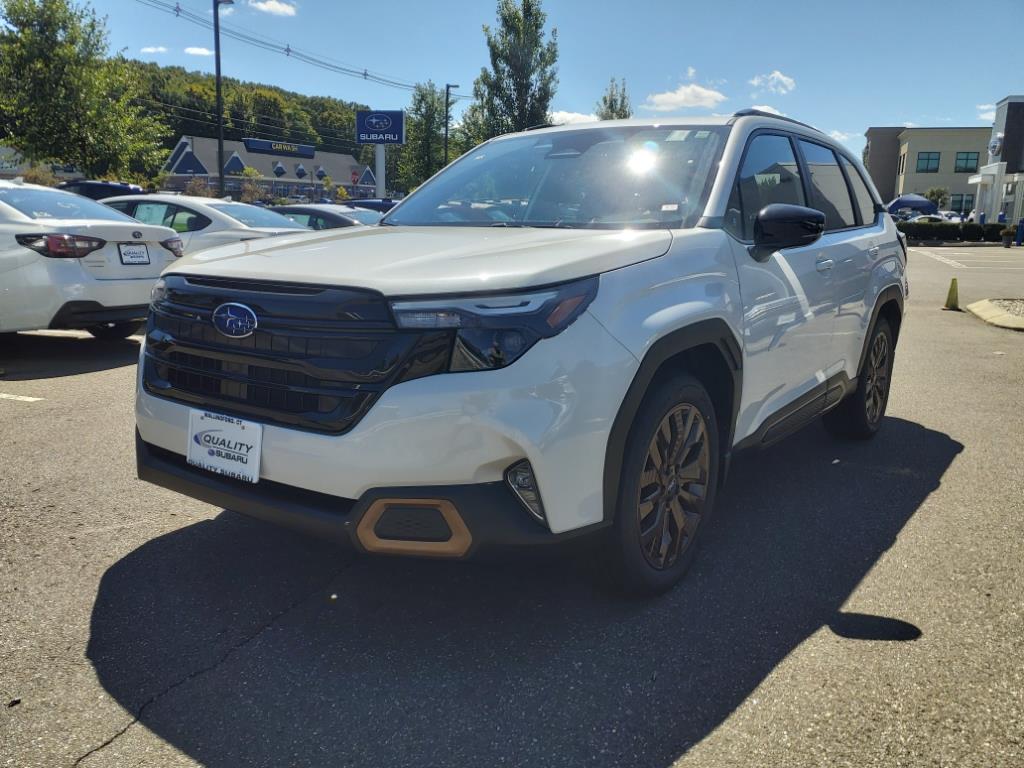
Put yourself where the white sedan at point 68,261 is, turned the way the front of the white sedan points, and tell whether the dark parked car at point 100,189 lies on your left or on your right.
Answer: on your right

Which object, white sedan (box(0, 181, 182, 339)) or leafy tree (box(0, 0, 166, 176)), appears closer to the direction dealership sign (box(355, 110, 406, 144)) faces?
the white sedan

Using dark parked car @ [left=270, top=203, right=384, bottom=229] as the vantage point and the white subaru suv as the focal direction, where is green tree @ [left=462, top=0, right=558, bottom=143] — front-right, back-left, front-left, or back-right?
back-left

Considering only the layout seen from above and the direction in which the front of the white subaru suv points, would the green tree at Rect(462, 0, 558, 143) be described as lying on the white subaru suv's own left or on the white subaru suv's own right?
on the white subaru suv's own right

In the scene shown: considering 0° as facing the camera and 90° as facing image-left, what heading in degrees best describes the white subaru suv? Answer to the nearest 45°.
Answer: approximately 45°

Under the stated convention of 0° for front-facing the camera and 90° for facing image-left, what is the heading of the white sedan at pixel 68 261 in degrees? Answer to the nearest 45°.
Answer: approximately 135°

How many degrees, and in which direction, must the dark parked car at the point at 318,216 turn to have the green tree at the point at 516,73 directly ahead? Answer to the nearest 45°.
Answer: approximately 45° to its right

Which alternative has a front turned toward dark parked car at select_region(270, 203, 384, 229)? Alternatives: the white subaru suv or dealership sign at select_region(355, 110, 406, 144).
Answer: the dealership sign
